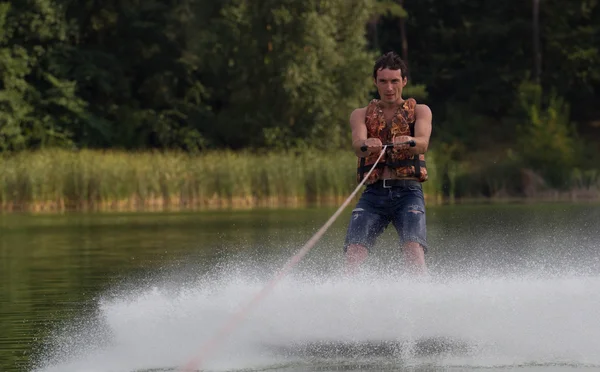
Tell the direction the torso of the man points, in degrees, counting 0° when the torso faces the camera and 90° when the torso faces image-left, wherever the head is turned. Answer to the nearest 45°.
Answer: approximately 0°
